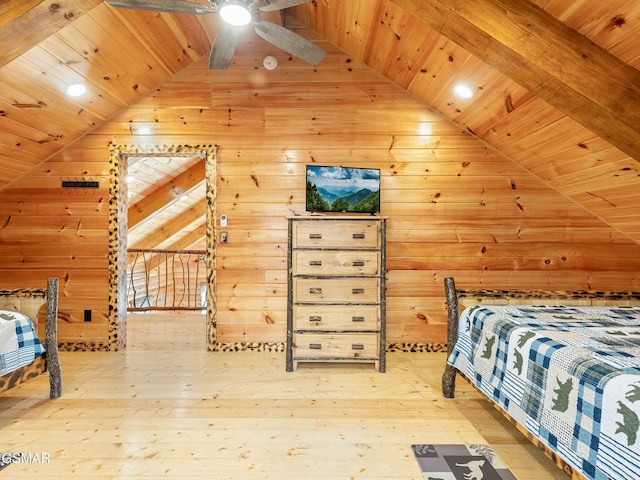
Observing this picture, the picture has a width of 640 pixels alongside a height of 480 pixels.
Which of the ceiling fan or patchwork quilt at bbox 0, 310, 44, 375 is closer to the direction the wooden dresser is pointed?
the ceiling fan

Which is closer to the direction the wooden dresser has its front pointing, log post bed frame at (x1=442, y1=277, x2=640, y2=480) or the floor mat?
the floor mat

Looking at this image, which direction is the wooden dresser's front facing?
toward the camera

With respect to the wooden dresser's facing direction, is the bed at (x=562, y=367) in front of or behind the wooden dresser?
in front

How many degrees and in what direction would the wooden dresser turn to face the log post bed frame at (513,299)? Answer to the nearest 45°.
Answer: approximately 45° to its left

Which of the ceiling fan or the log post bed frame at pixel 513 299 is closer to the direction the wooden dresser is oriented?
the ceiling fan

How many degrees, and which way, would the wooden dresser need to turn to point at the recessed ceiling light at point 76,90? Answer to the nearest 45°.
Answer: approximately 90° to its right

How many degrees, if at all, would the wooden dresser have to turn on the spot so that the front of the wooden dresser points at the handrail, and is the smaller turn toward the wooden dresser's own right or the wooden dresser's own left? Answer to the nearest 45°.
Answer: approximately 135° to the wooden dresser's own right

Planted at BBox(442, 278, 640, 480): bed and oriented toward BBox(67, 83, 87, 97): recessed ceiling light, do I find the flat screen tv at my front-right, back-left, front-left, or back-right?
front-right

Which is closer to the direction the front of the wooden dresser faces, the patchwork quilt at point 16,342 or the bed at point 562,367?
the bed
